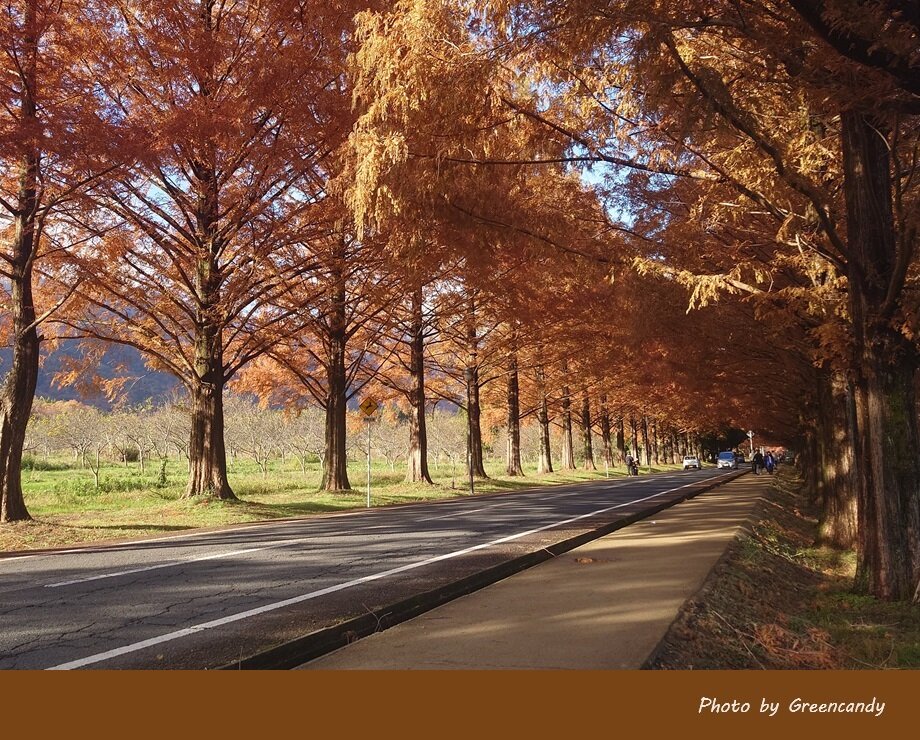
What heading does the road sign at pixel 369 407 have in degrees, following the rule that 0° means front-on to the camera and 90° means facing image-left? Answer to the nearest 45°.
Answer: approximately 0°

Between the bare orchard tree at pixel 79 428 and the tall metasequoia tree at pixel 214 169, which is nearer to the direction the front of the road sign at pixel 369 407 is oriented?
the tall metasequoia tree

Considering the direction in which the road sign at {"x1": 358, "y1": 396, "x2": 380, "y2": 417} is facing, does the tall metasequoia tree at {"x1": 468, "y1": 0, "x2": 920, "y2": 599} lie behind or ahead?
ahead

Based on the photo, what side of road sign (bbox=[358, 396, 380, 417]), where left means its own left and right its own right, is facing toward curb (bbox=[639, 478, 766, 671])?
front

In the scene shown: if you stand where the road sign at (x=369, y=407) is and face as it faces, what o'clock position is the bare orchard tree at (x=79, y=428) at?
The bare orchard tree is roughly at 5 o'clock from the road sign.

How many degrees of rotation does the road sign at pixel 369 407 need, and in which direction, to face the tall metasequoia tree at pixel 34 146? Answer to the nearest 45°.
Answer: approximately 45° to its right
